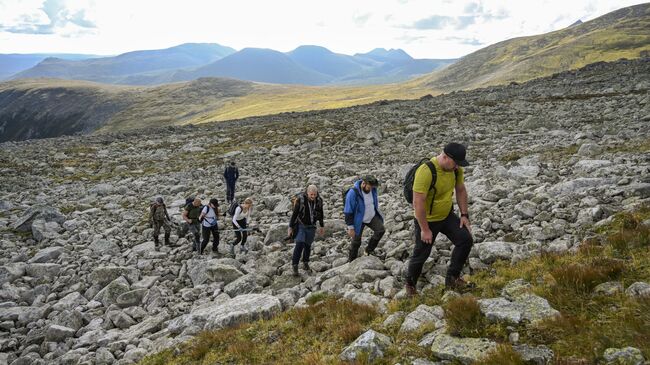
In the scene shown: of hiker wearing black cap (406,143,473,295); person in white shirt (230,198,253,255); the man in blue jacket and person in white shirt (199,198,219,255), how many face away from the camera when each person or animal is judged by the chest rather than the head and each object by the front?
0

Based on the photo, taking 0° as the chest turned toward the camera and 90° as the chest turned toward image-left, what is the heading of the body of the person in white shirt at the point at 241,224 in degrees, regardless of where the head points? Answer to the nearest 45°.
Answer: approximately 315°

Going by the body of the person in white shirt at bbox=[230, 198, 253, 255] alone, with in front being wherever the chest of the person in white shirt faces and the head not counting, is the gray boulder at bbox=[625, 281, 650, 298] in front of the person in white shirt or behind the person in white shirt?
in front

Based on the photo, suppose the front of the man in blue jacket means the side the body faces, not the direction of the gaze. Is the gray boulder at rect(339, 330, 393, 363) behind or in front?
in front

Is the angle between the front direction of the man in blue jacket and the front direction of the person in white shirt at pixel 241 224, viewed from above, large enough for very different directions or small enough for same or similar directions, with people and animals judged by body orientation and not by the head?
same or similar directions

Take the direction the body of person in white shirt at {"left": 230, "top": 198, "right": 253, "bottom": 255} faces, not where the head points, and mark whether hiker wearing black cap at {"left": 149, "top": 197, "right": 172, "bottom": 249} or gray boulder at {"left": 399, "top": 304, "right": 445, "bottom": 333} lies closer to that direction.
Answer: the gray boulder

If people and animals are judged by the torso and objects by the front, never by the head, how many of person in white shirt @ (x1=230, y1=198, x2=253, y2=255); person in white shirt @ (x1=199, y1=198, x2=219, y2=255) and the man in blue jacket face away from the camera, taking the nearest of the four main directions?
0

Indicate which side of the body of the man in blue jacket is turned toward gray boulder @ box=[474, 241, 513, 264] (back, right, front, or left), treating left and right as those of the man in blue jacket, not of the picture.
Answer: front

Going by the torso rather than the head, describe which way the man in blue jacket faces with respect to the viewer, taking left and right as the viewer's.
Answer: facing the viewer and to the right of the viewer
